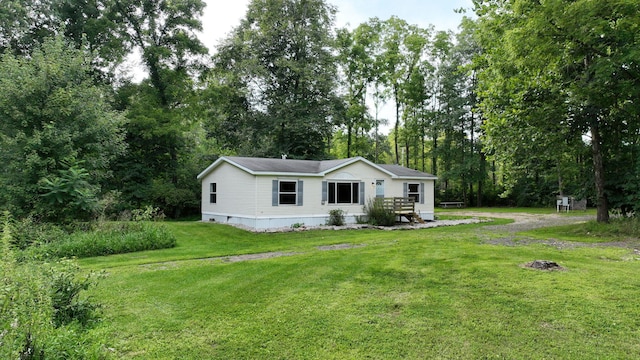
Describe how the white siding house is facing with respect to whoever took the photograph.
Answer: facing the viewer and to the right of the viewer

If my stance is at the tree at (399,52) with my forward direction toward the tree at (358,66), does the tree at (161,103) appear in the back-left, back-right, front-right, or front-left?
front-left

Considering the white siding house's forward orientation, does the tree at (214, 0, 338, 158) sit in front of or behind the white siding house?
behind

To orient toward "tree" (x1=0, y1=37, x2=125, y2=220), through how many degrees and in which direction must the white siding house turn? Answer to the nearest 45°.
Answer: approximately 90° to its right

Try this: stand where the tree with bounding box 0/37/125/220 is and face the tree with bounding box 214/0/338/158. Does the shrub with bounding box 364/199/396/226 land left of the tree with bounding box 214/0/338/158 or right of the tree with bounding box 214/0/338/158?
right

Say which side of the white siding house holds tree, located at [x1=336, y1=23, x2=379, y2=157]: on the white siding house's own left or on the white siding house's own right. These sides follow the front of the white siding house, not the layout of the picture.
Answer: on the white siding house's own left
